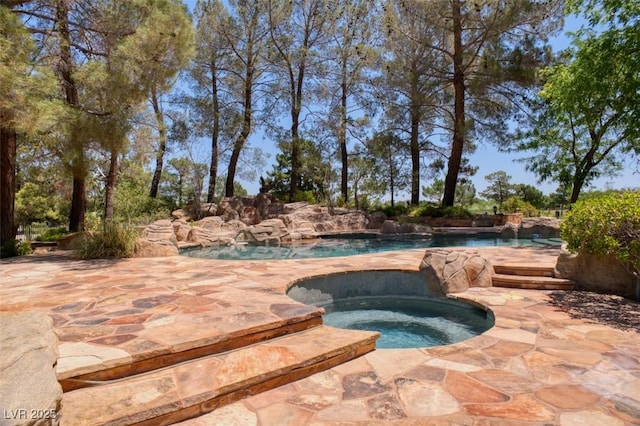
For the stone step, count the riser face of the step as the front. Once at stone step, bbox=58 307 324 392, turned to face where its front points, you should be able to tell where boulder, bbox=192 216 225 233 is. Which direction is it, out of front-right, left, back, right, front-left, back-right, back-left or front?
back-left

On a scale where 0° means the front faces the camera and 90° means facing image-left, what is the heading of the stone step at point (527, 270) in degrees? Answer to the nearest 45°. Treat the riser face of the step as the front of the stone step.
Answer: approximately 0°

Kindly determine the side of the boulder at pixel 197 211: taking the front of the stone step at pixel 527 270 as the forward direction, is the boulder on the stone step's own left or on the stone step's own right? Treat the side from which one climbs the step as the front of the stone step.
on the stone step's own right

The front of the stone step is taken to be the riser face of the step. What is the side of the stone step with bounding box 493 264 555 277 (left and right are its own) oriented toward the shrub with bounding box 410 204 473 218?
back

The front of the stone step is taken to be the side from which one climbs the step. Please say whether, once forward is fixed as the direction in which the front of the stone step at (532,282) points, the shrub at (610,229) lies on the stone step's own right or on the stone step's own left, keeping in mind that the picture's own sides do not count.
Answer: on the stone step's own left

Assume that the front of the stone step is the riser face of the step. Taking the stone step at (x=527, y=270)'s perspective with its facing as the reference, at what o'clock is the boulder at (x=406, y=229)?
The boulder is roughly at 5 o'clock from the stone step.

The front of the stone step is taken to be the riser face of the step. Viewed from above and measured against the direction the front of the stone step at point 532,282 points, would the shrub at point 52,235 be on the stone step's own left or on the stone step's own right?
on the stone step's own right

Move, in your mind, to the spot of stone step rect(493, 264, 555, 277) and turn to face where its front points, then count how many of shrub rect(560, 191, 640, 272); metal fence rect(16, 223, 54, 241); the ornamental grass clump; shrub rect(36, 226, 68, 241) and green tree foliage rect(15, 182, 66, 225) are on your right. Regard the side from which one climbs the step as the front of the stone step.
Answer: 4
